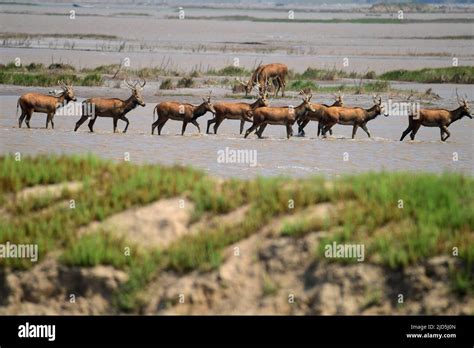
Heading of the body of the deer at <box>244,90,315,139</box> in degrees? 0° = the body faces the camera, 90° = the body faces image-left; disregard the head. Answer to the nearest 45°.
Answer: approximately 270°

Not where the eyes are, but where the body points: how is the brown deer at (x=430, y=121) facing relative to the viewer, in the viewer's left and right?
facing to the right of the viewer

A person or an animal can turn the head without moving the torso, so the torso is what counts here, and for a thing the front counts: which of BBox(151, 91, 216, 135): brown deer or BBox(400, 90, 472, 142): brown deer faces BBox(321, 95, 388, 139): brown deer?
BBox(151, 91, 216, 135): brown deer

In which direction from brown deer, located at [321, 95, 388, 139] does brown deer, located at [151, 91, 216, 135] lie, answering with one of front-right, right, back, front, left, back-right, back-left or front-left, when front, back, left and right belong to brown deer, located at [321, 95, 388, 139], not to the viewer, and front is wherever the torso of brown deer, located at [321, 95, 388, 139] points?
back

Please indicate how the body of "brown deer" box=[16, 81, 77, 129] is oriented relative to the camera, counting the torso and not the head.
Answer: to the viewer's right

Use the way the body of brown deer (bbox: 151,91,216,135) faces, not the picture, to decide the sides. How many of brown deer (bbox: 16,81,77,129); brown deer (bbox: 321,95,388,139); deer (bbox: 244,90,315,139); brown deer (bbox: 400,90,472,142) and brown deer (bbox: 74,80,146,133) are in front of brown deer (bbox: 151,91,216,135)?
3

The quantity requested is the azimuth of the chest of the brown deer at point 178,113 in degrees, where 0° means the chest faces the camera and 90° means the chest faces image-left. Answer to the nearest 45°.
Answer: approximately 270°

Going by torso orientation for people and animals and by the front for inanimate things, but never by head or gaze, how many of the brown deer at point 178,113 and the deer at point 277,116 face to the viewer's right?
2

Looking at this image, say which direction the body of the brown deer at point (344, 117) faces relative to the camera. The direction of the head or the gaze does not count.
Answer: to the viewer's right

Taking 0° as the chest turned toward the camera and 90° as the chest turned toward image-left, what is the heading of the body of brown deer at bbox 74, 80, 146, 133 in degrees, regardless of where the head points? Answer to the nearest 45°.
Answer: approximately 270°
